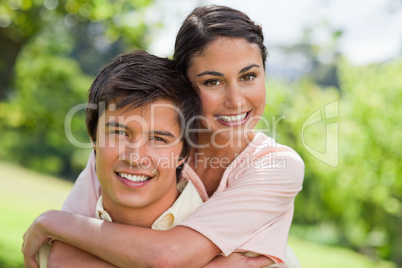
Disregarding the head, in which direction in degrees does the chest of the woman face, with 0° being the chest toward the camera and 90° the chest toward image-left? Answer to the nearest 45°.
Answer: approximately 45°

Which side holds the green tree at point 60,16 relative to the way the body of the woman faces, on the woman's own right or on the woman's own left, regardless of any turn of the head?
on the woman's own right
